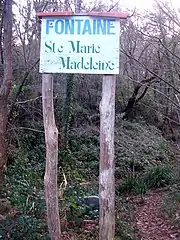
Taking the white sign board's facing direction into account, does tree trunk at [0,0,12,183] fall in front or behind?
behind

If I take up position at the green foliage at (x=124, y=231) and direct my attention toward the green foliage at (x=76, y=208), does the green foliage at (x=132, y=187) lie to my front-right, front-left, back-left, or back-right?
front-right

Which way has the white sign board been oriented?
toward the camera

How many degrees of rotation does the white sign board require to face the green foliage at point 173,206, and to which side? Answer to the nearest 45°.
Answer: approximately 135° to its left

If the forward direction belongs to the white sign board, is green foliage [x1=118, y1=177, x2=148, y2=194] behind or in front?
behind
